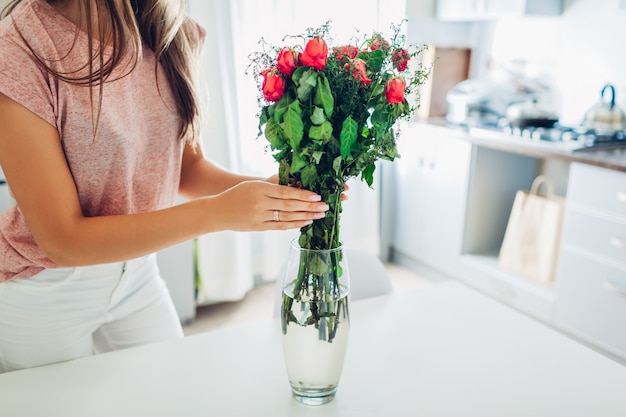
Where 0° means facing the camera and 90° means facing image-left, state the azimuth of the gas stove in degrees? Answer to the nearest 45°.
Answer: approximately 45°

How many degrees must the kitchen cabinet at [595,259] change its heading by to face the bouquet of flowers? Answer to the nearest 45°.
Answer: approximately 45° to its left

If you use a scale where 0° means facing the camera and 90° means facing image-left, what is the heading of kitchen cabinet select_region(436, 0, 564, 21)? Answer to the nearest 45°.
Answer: approximately 45°

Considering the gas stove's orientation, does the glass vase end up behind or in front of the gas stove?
in front

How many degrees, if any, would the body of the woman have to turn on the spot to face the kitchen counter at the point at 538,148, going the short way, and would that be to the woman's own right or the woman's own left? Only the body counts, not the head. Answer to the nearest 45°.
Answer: approximately 90° to the woman's own left

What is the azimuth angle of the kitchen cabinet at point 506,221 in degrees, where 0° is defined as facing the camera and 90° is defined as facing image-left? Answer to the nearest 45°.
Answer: approximately 45°

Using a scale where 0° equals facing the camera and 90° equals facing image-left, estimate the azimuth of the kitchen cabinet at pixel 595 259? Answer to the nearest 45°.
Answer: approximately 45°

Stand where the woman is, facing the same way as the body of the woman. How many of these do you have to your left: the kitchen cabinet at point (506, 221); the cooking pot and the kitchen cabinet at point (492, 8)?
3

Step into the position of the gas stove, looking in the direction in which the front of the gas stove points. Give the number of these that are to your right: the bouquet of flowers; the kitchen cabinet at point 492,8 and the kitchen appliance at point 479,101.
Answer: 2

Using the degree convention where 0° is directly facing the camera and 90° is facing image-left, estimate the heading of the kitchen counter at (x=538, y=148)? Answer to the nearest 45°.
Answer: approximately 45°
